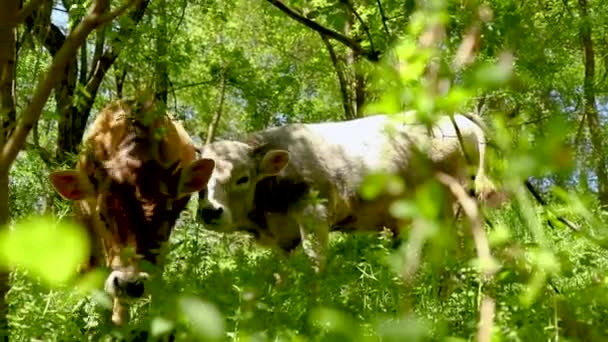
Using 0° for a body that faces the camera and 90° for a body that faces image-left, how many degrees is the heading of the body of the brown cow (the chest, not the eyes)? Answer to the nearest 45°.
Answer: approximately 0°

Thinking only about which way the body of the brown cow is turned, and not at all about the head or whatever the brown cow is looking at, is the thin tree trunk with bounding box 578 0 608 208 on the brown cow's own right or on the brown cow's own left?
on the brown cow's own left

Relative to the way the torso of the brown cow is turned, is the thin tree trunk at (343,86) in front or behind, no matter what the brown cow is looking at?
behind

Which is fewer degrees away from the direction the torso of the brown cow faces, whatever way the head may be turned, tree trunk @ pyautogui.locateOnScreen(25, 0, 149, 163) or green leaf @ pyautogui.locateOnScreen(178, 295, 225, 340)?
the green leaf

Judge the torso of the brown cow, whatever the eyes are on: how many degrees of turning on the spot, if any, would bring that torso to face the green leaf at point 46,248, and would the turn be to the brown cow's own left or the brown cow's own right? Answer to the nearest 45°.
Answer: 0° — it already faces it

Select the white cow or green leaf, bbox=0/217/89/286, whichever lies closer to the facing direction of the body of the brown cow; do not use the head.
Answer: the green leaf

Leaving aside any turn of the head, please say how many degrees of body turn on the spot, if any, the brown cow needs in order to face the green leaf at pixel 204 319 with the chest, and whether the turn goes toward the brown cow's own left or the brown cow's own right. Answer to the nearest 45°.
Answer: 0° — it already faces it
